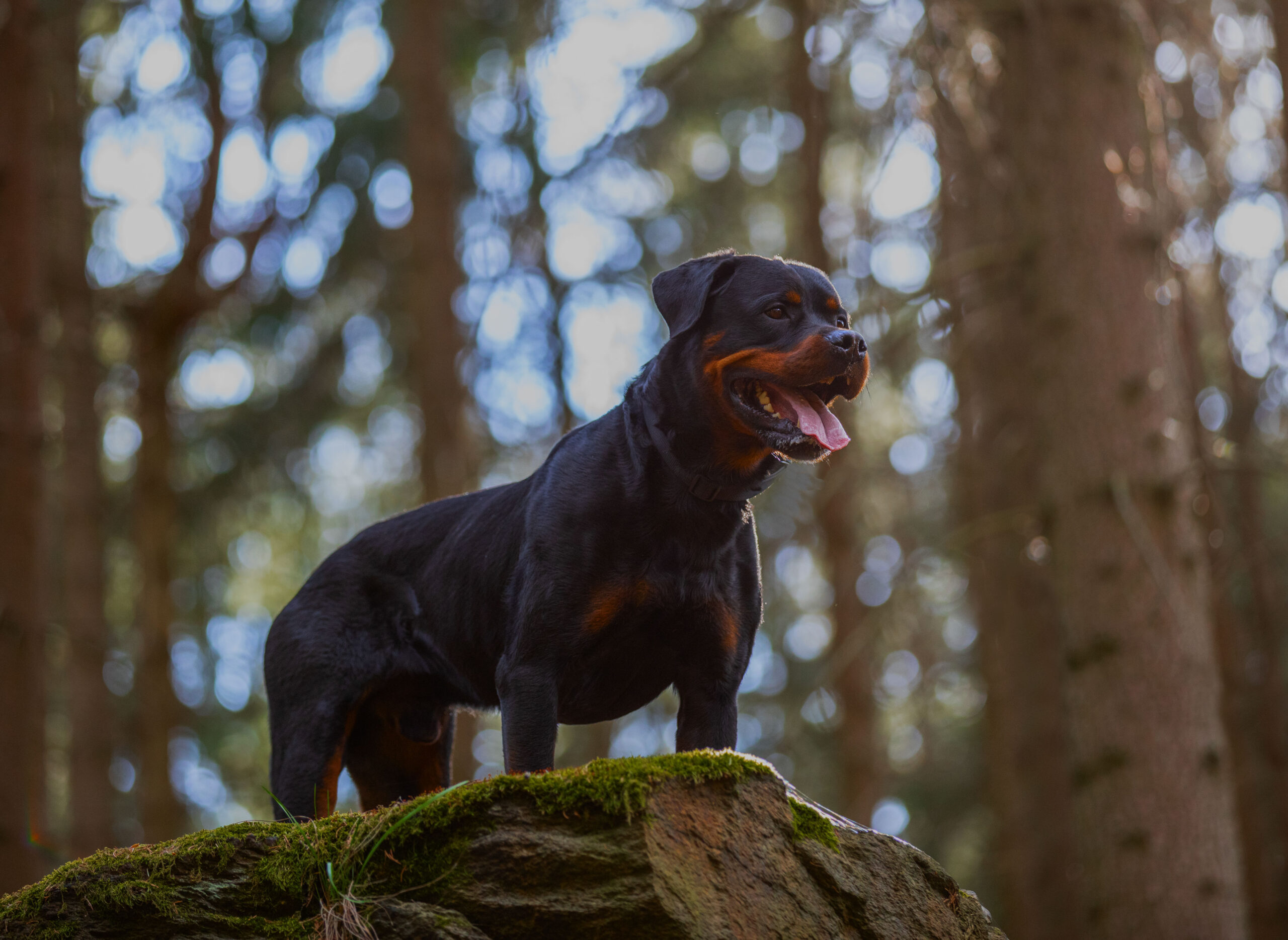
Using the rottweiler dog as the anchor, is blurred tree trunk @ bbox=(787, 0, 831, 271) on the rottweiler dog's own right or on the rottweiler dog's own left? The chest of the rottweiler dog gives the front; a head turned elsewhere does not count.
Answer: on the rottweiler dog's own left

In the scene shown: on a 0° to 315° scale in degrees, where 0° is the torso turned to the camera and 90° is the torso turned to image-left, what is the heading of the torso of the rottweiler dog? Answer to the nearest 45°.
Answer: approximately 315°

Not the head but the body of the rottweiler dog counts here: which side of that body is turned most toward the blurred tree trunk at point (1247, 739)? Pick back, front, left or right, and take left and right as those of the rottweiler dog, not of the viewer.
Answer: left

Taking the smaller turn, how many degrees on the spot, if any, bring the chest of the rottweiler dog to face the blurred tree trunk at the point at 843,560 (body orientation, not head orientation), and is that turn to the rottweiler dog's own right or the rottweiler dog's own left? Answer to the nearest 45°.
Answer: approximately 135° to the rottweiler dog's own left

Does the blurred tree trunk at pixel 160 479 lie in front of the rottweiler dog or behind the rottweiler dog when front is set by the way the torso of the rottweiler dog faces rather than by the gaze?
behind
